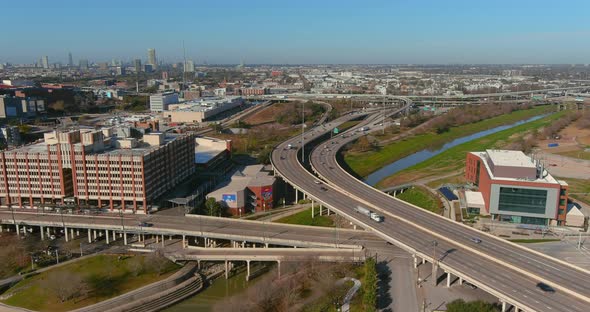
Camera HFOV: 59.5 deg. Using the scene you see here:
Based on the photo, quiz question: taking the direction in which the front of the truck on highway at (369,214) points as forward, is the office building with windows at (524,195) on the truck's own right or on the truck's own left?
on the truck's own left

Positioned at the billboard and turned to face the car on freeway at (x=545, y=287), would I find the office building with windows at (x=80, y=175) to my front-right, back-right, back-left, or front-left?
back-right

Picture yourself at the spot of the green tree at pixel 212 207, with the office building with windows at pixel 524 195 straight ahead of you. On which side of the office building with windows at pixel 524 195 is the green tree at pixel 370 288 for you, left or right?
right

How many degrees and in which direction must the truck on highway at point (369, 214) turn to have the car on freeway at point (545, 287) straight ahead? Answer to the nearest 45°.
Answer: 0° — it already faces it

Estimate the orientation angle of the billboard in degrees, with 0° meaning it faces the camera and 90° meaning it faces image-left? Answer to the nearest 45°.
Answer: approximately 0°

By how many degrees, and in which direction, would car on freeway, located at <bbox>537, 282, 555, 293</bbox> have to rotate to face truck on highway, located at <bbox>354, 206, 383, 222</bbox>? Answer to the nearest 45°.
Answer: approximately 180°

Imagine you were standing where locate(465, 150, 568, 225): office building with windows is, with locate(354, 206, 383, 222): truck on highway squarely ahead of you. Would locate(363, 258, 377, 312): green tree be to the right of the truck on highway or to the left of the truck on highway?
left

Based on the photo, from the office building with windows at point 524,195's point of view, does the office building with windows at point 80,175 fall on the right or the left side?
on its right

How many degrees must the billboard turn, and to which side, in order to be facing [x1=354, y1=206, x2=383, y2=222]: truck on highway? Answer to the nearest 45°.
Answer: approximately 45° to its left

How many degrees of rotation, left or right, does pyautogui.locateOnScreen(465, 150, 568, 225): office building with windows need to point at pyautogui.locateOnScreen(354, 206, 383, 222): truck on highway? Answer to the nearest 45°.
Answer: approximately 45° to its right

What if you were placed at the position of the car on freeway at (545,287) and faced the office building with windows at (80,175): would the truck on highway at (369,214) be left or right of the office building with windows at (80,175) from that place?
right

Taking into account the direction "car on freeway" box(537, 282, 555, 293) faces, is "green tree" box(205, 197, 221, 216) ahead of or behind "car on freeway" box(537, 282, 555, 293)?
behind

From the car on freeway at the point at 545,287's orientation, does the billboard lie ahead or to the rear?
to the rear
